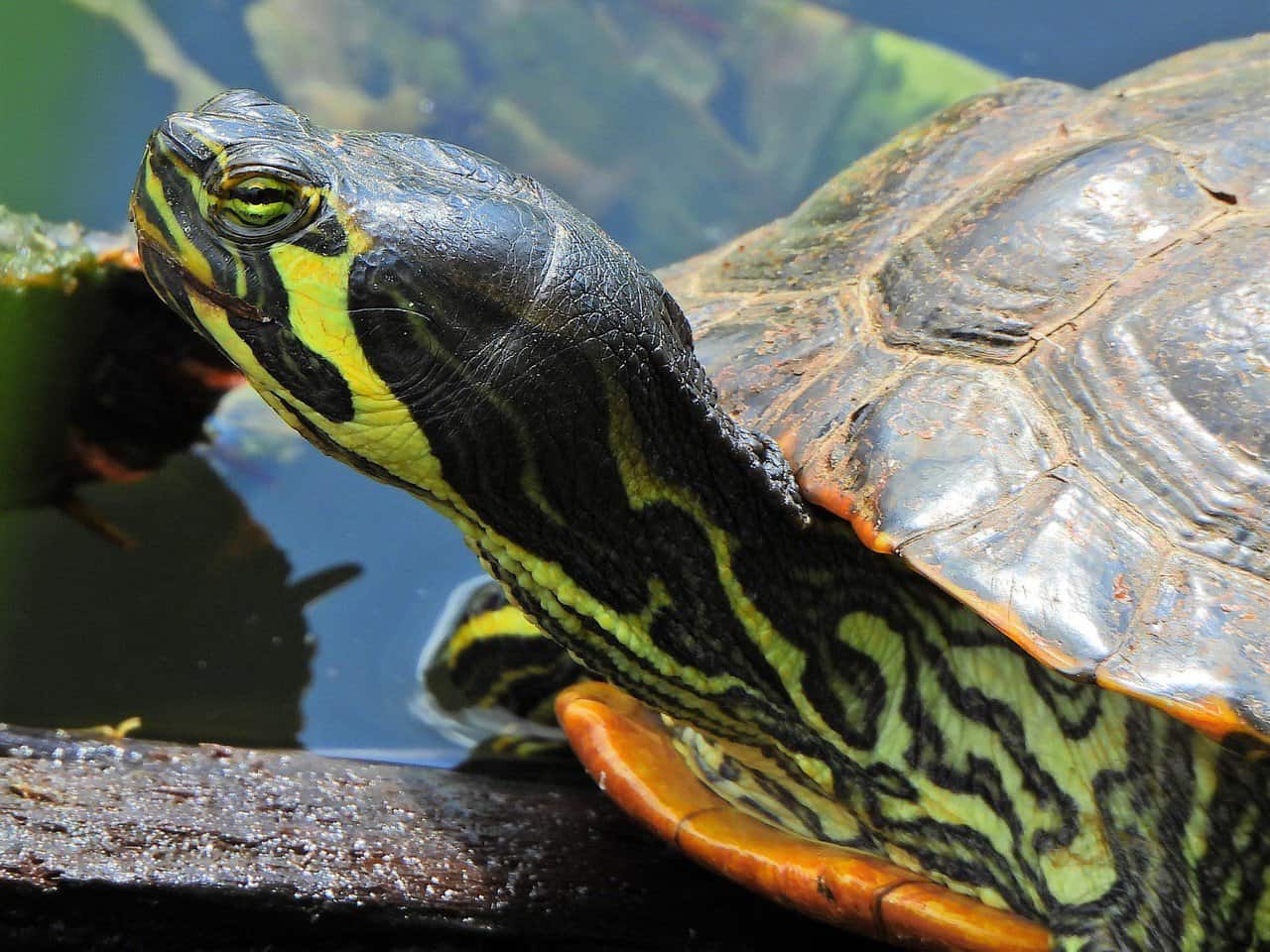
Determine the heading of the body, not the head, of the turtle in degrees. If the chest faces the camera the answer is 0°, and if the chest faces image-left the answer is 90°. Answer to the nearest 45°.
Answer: approximately 90°
